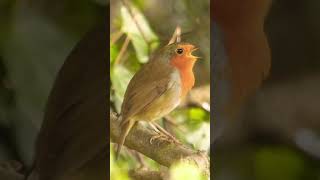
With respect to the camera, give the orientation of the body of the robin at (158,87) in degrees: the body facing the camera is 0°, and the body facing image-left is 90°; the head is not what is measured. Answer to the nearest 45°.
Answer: approximately 270°
